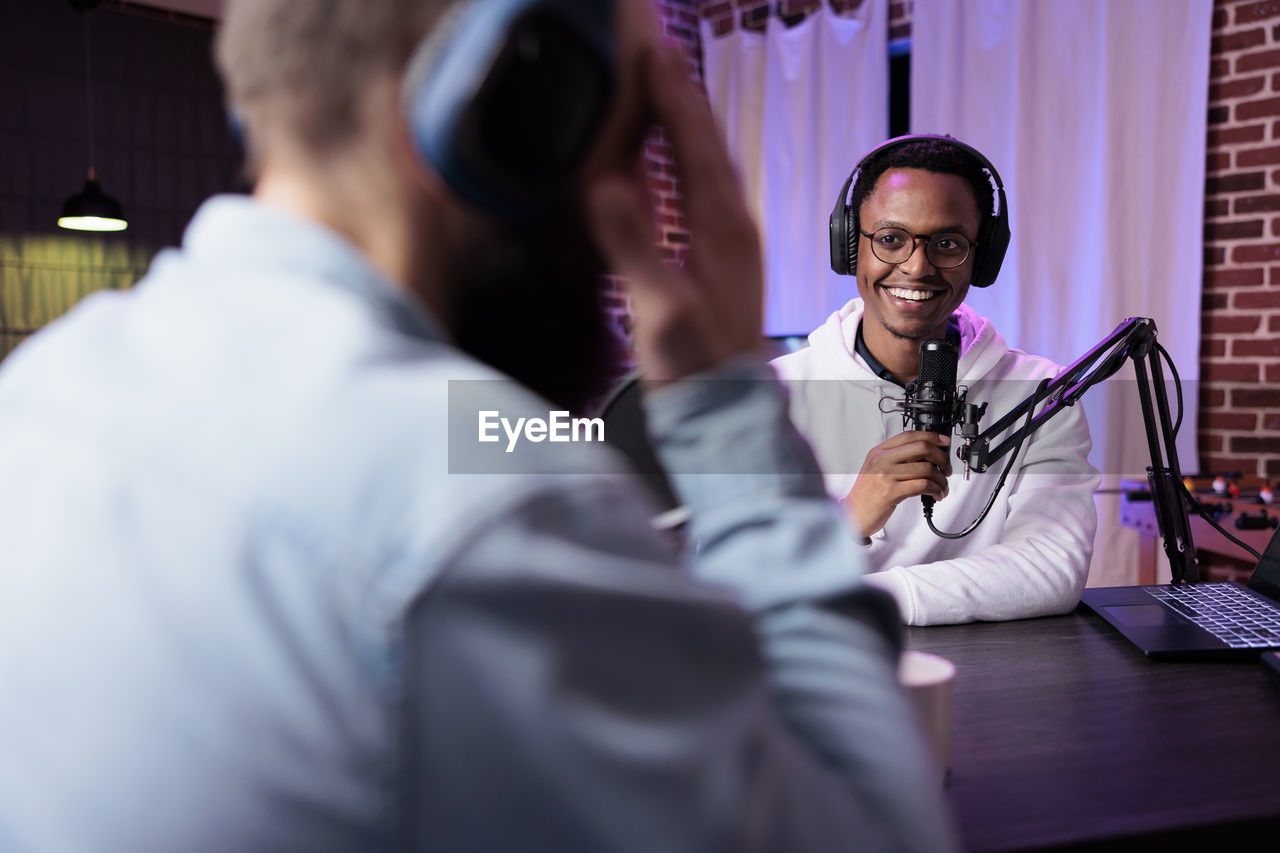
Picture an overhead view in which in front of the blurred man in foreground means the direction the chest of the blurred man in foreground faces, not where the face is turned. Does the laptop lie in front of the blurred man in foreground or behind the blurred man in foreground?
in front

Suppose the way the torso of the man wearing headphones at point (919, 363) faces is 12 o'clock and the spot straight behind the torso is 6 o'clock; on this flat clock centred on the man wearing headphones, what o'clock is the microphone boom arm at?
The microphone boom arm is roughly at 9 o'clock from the man wearing headphones.

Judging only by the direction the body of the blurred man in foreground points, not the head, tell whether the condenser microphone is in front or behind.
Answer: in front

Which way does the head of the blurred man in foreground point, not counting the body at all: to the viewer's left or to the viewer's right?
to the viewer's right

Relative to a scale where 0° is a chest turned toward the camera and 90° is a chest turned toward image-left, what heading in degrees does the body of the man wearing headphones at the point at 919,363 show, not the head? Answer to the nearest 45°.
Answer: approximately 0°

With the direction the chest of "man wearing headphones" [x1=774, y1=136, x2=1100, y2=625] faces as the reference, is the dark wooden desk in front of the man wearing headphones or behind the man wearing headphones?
in front

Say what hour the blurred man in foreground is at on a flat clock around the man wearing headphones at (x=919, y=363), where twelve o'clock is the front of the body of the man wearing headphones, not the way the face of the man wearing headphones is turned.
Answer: The blurred man in foreground is roughly at 12 o'clock from the man wearing headphones.

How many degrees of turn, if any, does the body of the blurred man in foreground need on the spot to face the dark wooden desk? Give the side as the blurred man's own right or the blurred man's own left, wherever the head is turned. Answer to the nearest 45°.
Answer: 0° — they already face it

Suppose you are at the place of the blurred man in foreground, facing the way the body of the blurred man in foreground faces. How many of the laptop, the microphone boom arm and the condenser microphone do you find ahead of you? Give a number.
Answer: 3

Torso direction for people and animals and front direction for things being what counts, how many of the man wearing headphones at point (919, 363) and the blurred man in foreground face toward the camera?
1

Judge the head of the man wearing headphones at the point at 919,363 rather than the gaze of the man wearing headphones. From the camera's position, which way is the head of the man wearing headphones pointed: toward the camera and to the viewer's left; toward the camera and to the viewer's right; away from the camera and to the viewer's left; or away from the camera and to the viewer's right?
toward the camera and to the viewer's left

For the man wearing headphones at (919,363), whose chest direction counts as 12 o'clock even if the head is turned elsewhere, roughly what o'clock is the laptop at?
The laptop is roughly at 11 o'clock from the man wearing headphones.

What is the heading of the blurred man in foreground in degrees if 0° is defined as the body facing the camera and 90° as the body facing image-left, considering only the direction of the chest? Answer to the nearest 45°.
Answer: approximately 225°

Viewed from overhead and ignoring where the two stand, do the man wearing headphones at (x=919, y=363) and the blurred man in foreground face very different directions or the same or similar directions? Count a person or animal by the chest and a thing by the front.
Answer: very different directions

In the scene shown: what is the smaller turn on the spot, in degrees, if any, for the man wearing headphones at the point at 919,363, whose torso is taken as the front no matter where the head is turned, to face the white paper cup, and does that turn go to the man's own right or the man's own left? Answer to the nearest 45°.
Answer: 0° — they already face it
